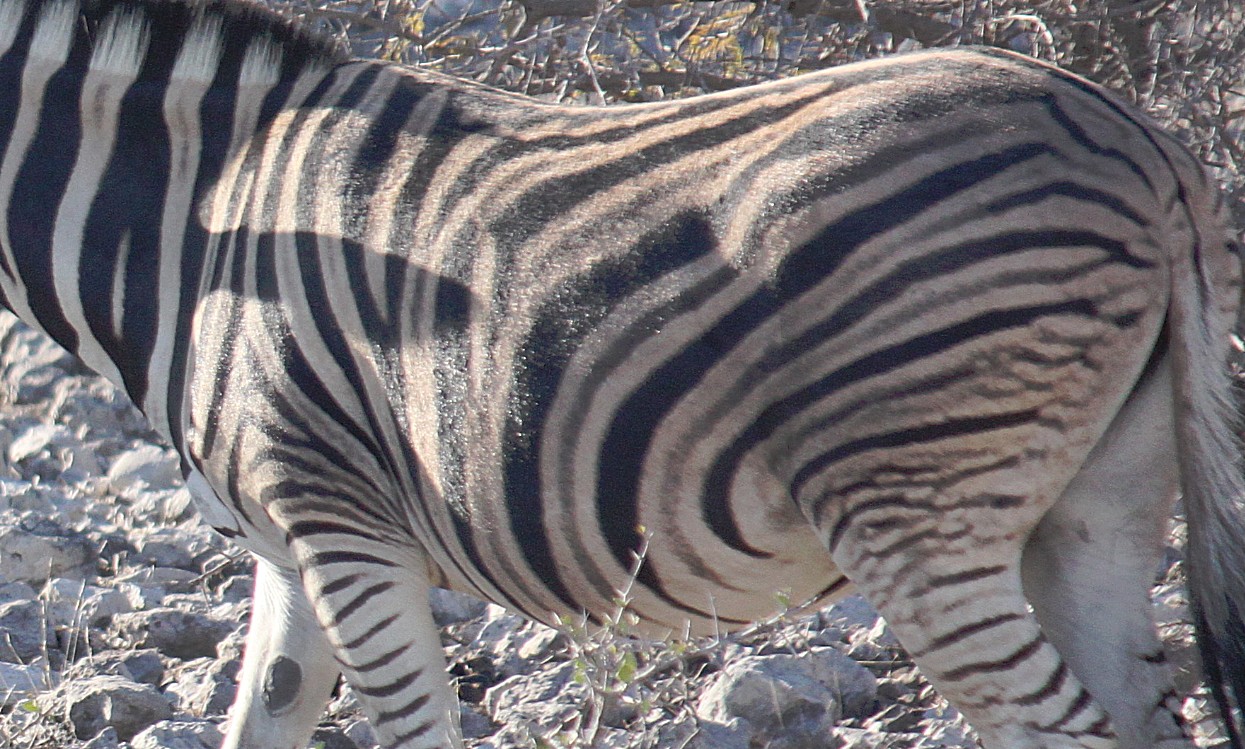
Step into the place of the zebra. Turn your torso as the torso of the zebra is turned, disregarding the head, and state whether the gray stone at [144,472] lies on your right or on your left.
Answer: on your right

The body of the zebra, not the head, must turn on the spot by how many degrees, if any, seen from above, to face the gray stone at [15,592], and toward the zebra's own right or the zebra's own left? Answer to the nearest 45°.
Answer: approximately 45° to the zebra's own right

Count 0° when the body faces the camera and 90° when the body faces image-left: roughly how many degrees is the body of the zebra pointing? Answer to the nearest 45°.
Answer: approximately 90°

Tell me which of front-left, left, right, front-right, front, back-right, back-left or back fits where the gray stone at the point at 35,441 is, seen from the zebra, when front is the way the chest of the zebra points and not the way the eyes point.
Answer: front-right

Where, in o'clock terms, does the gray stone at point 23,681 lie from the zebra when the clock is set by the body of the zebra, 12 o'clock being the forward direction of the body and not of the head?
The gray stone is roughly at 1 o'clock from the zebra.

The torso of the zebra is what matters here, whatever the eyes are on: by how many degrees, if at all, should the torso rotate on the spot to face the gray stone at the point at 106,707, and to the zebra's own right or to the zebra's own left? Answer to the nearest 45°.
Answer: approximately 45° to the zebra's own right

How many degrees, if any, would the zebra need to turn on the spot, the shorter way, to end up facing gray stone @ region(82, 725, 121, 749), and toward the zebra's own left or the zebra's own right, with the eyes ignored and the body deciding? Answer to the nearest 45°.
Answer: approximately 45° to the zebra's own right
